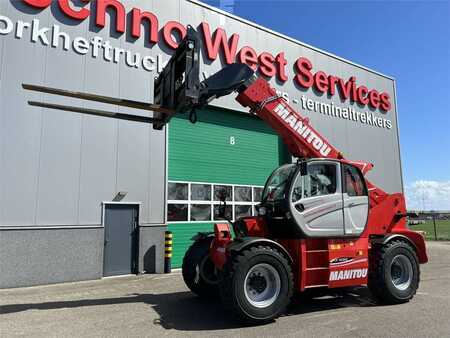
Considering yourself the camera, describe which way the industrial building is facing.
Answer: facing the viewer and to the right of the viewer

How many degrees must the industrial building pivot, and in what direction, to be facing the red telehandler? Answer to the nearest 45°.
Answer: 0° — it already faces it

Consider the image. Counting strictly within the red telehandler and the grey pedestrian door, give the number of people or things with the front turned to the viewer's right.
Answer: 0

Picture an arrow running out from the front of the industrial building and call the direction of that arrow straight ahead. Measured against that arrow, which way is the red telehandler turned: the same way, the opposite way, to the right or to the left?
to the right

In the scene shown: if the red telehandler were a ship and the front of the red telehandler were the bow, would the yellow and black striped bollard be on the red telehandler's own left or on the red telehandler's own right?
on the red telehandler's own right

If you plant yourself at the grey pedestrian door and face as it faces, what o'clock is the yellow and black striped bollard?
The yellow and black striped bollard is roughly at 9 o'clock from the grey pedestrian door.

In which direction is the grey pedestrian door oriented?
toward the camera

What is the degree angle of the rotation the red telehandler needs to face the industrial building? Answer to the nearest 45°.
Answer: approximately 90° to its right

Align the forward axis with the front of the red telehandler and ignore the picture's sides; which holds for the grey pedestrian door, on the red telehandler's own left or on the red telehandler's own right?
on the red telehandler's own right

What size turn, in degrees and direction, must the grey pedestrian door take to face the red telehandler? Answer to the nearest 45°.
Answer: approximately 45° to its left
